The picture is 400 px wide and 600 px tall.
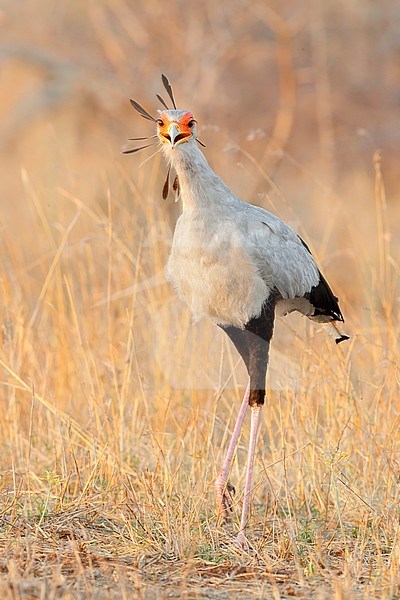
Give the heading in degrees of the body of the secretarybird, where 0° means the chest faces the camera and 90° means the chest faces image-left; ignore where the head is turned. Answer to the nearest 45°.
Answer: approximately 45°
